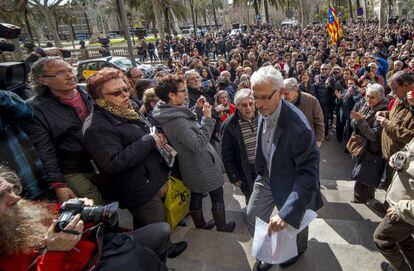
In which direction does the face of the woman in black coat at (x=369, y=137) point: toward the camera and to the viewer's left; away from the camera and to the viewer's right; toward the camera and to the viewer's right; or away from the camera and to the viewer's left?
toward the camera and to the viewer's left

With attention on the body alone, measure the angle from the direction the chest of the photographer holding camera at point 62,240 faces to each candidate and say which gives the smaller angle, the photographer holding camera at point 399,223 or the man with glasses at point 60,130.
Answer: the photographer holding camera

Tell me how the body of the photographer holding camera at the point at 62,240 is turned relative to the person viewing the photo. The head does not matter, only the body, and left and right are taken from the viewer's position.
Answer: facing to the right of the viewer

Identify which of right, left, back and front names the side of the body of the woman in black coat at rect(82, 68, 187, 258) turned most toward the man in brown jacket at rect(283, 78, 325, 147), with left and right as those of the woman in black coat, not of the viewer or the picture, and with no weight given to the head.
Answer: left

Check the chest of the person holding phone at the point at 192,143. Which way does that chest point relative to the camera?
to the viewer's right

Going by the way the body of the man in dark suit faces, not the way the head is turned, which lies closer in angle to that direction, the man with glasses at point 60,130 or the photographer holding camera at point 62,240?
the photographer holding camera

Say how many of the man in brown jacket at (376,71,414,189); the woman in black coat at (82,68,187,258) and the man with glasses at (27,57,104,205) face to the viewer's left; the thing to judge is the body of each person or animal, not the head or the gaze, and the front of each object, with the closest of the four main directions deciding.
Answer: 1

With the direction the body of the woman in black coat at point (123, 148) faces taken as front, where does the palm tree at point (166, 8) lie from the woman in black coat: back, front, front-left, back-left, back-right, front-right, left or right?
back-left

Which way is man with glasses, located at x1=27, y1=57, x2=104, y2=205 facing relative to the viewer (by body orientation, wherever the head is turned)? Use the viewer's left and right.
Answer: facing the viewer and to the right of the viewer

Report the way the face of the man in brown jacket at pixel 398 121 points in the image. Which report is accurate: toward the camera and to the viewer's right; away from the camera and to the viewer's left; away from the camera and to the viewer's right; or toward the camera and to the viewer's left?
toward the camera and to the viewer's left

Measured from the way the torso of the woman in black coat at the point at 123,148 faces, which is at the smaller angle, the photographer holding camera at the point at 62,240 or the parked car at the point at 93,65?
the photographer holding camera

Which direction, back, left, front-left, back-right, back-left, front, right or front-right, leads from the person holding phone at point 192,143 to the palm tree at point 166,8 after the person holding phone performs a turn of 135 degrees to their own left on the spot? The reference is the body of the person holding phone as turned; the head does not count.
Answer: front-right

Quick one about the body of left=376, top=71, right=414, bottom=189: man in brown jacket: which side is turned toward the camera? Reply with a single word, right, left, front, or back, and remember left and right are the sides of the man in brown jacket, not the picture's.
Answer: left
